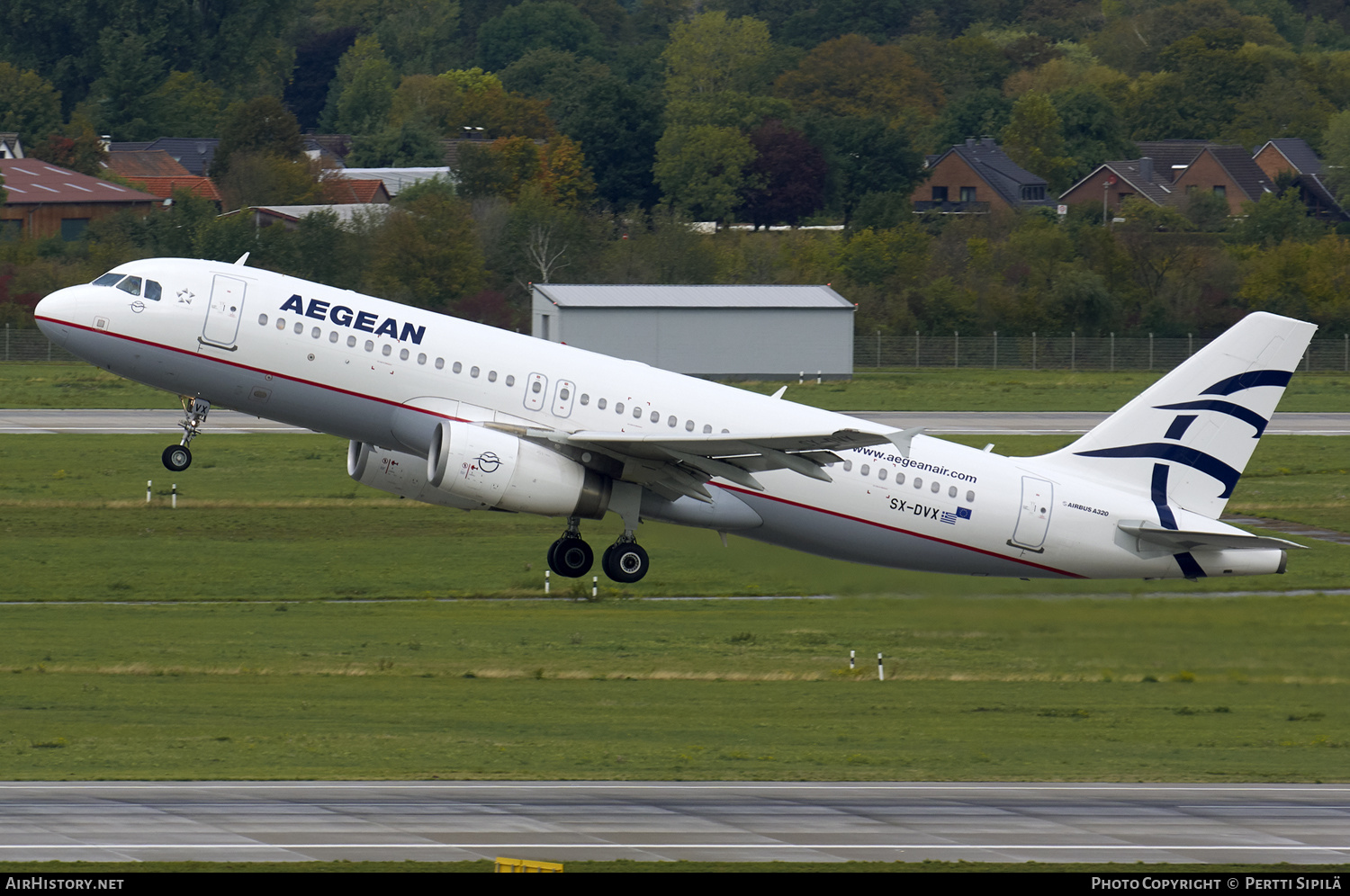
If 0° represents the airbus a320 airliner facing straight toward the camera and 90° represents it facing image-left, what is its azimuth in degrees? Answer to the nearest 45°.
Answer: approximately 90°
